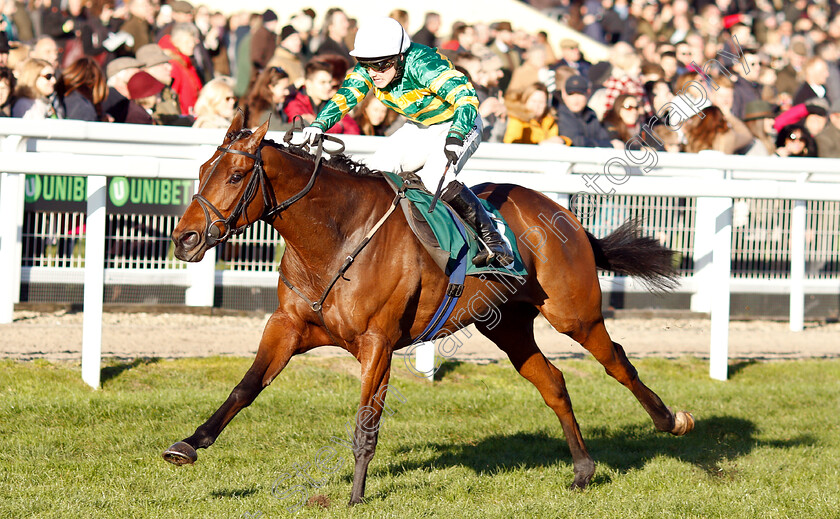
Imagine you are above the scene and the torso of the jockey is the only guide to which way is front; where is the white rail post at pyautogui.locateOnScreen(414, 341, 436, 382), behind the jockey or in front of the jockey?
behind

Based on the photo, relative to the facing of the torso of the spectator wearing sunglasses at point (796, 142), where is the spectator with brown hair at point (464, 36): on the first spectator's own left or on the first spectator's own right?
on the first spectator's own right

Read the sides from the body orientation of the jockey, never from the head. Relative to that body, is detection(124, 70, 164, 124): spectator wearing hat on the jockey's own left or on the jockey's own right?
on the jockey's own right

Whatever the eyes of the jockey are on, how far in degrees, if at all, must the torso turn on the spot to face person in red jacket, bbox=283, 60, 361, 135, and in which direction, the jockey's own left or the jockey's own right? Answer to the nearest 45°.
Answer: approximately 135° to the jockey's own right

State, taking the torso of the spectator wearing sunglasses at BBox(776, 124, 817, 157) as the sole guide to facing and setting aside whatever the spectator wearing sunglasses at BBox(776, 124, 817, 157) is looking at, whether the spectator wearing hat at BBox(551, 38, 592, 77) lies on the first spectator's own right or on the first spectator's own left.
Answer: on the first spectator's own right
